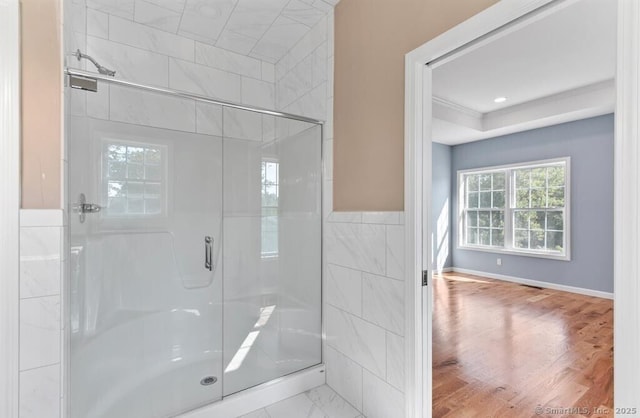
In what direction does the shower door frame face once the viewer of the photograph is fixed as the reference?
facing the viewer and to the right of the viewer

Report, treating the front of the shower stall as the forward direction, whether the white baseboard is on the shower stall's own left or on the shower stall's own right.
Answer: on the shower stall's own left

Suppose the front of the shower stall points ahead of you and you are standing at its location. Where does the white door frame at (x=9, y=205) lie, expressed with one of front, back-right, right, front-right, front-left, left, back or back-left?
right
